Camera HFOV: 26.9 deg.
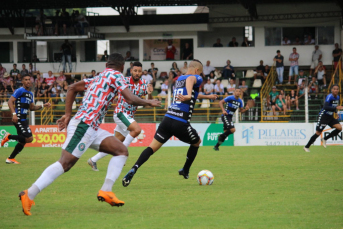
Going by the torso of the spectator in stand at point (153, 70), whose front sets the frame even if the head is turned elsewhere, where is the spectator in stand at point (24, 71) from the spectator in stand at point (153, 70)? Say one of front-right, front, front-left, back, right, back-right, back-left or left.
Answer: right

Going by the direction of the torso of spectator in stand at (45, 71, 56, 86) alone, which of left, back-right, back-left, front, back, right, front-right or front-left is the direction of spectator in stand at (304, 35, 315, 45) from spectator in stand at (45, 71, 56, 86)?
left

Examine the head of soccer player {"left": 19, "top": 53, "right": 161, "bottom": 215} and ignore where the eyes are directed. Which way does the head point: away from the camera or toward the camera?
away from the camera

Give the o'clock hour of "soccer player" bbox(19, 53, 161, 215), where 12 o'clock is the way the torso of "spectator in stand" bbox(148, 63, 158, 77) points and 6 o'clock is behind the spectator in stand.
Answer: The soccer player is roughly at 12 o'clock from the spectator in stand.

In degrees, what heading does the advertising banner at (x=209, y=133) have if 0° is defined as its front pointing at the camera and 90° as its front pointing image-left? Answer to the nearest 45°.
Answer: approximately 0°

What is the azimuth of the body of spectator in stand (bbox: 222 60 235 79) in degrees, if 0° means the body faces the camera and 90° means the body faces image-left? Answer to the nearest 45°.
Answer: approximately 0°

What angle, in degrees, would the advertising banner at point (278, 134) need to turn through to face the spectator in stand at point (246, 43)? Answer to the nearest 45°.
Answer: approximately 180°

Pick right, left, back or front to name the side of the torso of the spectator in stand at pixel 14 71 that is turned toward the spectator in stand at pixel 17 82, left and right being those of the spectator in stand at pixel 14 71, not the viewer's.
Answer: front

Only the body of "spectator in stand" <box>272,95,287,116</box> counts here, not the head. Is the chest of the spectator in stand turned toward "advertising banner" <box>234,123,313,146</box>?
yes

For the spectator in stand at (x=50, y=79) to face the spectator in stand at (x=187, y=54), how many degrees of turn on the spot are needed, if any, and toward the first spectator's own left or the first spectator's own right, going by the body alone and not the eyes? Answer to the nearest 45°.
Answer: approximately 90° to the first spectator's own left

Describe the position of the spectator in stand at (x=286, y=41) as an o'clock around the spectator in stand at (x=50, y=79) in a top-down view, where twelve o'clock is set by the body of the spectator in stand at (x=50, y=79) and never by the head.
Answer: the spectator in stand at (x=286, y=41) is roughly at 9 o'clock from the spectator in stand at (x=50, y=79).
